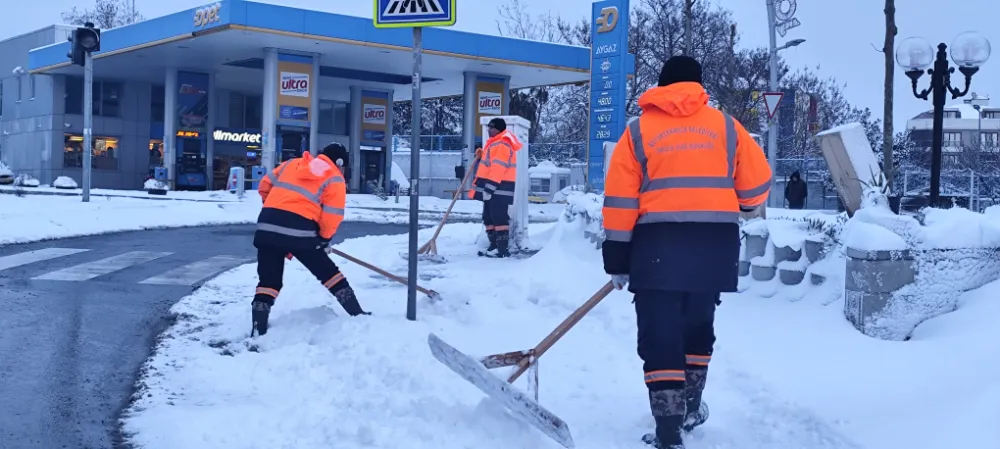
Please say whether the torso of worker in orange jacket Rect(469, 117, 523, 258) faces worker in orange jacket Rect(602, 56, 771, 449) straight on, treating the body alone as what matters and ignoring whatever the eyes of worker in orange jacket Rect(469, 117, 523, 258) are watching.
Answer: no

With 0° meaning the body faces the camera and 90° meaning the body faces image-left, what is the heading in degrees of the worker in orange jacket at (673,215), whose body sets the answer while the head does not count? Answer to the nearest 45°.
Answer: approximately 180°

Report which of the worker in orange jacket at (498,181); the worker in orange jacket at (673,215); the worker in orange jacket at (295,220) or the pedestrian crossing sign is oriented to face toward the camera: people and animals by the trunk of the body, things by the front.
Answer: the pedestrian crossing sign

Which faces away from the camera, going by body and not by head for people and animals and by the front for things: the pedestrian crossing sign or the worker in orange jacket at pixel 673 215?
the worker in orange jacket

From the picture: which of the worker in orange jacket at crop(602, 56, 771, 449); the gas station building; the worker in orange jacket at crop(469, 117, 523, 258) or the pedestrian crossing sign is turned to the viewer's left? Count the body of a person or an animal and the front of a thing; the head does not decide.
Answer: the worker in orange jacket at crop(469, 117, 523, 258)

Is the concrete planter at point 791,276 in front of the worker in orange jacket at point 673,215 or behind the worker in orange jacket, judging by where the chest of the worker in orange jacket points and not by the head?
in front

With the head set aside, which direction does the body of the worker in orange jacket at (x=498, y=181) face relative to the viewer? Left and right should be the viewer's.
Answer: facing to the left of the viewer

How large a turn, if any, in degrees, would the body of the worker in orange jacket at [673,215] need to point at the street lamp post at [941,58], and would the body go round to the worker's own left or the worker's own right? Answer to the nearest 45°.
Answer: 0° — they already face it

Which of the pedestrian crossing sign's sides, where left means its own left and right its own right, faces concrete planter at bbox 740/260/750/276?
left

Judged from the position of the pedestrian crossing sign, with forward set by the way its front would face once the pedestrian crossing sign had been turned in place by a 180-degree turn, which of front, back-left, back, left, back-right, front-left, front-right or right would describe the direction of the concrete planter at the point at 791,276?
right

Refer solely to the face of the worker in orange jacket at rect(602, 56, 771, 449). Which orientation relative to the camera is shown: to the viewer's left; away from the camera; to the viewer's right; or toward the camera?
away from the camera

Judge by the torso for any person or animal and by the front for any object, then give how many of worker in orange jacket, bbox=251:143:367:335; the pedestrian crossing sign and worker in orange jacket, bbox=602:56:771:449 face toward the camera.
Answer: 1

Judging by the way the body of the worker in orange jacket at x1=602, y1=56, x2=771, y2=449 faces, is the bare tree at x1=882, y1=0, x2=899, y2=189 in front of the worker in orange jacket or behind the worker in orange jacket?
in front

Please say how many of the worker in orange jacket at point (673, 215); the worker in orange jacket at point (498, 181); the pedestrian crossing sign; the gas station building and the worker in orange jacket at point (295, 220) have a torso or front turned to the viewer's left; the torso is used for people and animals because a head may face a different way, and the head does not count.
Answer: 1

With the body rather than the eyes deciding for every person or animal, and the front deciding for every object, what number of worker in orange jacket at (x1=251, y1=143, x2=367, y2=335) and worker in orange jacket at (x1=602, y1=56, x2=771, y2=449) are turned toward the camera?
0

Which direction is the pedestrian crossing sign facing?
toward the camera

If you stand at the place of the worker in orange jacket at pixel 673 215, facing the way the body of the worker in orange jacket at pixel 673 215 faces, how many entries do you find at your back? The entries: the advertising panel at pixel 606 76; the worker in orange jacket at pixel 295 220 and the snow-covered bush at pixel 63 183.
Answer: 0
